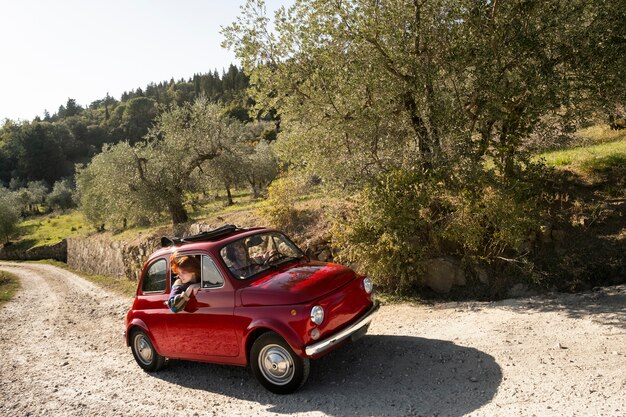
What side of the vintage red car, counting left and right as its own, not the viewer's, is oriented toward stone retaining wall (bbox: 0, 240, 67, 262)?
back

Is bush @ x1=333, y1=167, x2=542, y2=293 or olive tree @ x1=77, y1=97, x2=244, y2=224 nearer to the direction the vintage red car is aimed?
the bush

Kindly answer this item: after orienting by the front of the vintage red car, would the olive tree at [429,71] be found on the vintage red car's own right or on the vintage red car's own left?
on the vintage red car's own left

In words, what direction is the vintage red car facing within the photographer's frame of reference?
facing the viewer and to the right of the viewer

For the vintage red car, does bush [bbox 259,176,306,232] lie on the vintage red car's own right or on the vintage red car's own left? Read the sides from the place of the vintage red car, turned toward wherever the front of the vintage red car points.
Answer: on the vintage red car's own left

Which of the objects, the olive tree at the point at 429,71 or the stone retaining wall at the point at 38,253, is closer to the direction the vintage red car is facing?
the olive tree

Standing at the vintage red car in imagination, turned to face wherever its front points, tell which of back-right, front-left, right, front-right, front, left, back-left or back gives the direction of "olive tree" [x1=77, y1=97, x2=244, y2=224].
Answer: back-left
